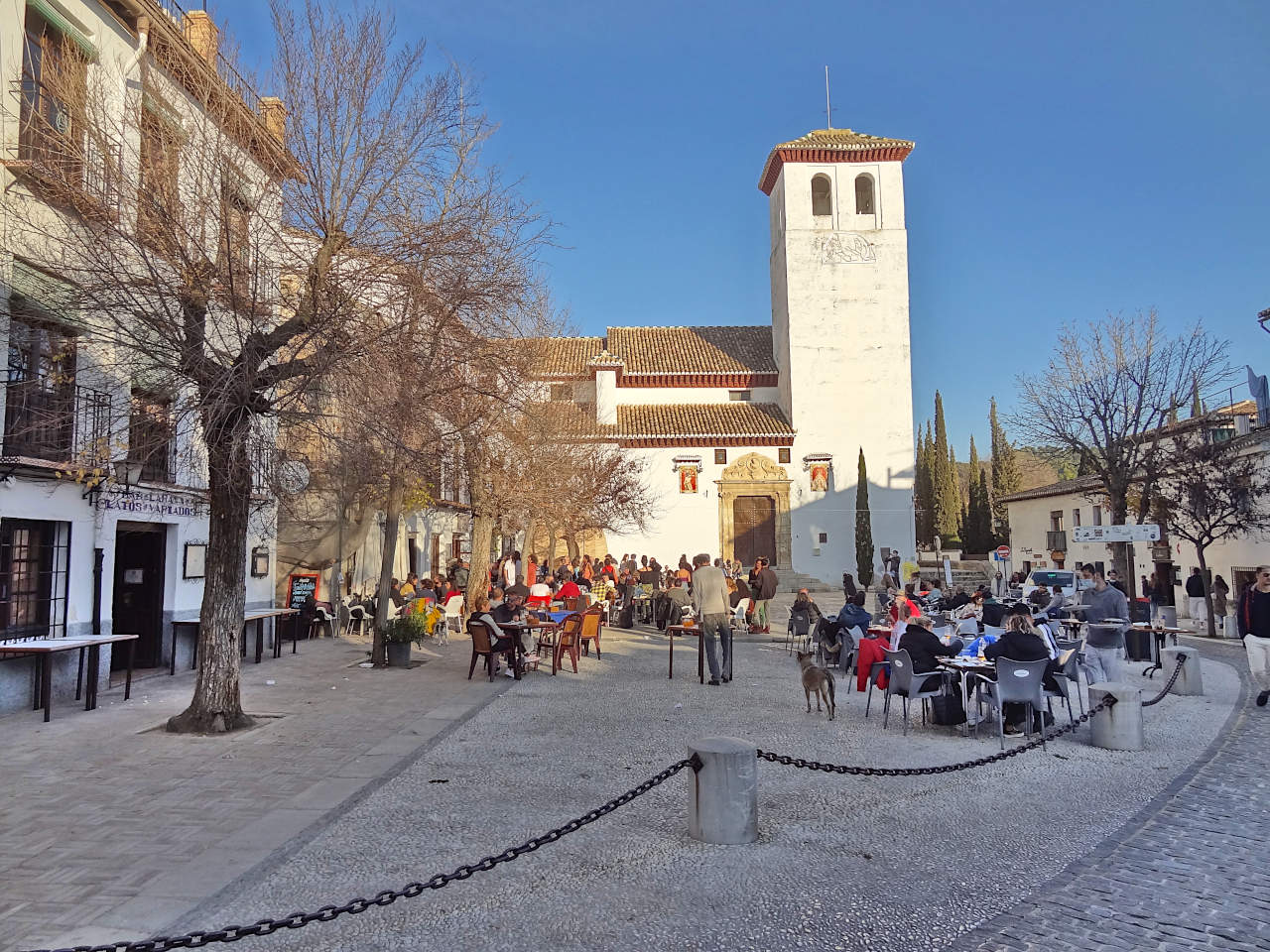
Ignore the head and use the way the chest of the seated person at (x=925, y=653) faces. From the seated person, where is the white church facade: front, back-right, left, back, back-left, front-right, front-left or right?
front-left

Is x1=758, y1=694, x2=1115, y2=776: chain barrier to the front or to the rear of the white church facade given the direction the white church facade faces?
to the front

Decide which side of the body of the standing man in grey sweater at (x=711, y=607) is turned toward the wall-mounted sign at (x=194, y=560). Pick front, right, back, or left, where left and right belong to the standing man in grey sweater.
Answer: left

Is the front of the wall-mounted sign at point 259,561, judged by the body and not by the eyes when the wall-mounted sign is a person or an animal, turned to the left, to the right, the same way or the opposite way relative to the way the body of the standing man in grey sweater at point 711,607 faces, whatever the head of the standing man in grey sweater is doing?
to the right

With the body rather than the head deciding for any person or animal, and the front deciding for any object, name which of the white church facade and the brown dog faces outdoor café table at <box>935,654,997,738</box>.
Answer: the white church facade

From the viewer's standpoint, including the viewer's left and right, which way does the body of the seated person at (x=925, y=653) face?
facing away from the viewer and to the right of the viewer

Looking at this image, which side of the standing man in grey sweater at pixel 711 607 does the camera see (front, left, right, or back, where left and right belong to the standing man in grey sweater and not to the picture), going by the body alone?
back

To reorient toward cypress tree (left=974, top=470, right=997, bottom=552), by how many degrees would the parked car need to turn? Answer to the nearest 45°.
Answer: approximately 180°

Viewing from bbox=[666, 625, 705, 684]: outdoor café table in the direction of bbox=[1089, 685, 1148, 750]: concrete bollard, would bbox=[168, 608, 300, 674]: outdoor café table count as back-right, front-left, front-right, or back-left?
back-right

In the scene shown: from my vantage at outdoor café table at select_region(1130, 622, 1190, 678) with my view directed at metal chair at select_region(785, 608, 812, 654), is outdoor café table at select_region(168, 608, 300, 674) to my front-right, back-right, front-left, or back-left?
front-left

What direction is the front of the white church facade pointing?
toward the camera

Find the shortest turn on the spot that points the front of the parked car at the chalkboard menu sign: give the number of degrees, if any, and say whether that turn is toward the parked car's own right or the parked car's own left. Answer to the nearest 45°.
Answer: approximately 45° to the parked car's own right

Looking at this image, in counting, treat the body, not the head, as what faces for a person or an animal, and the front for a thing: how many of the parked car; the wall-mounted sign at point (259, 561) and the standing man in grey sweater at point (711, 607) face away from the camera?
1

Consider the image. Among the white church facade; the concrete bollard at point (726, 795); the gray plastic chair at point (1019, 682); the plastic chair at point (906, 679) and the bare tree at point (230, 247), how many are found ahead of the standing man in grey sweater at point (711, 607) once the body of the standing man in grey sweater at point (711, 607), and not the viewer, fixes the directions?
1

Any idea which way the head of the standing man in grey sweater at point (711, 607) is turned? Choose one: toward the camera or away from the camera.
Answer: away from the camera

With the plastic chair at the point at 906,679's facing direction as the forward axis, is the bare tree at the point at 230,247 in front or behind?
behind
